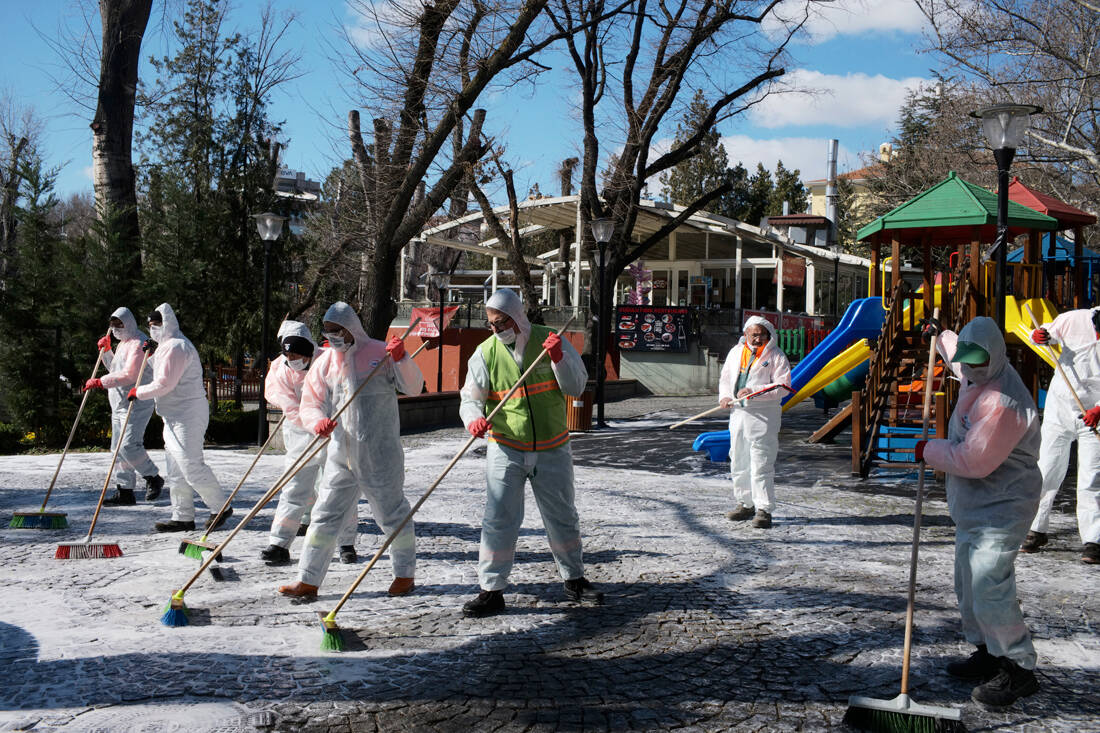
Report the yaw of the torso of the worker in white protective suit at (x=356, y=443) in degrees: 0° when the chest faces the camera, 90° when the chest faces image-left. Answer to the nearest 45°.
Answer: approximately 45°

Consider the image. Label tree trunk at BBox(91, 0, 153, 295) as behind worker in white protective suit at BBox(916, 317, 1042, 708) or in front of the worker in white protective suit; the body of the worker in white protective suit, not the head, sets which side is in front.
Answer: in front

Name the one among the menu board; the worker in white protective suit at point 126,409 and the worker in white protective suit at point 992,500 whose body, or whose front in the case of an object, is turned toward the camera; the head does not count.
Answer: the menu board

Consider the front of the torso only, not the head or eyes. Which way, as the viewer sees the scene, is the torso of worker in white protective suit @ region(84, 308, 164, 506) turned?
to the viewer's left

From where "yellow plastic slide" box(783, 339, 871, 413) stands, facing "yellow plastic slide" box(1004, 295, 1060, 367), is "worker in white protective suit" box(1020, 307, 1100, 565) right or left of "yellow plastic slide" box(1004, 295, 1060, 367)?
right

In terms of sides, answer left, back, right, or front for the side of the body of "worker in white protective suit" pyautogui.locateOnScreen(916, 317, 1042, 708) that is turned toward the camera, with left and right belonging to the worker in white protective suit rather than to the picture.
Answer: left

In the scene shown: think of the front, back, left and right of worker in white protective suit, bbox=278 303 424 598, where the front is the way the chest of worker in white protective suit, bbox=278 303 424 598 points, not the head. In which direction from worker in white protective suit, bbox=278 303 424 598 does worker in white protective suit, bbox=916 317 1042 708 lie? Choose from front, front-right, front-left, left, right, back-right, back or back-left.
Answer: left

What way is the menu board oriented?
toward the camera

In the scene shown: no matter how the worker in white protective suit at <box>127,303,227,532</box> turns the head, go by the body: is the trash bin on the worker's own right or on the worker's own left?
on the worker's own right

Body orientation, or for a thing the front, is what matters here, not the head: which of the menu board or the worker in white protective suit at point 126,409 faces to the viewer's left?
the worker in white protective suit
